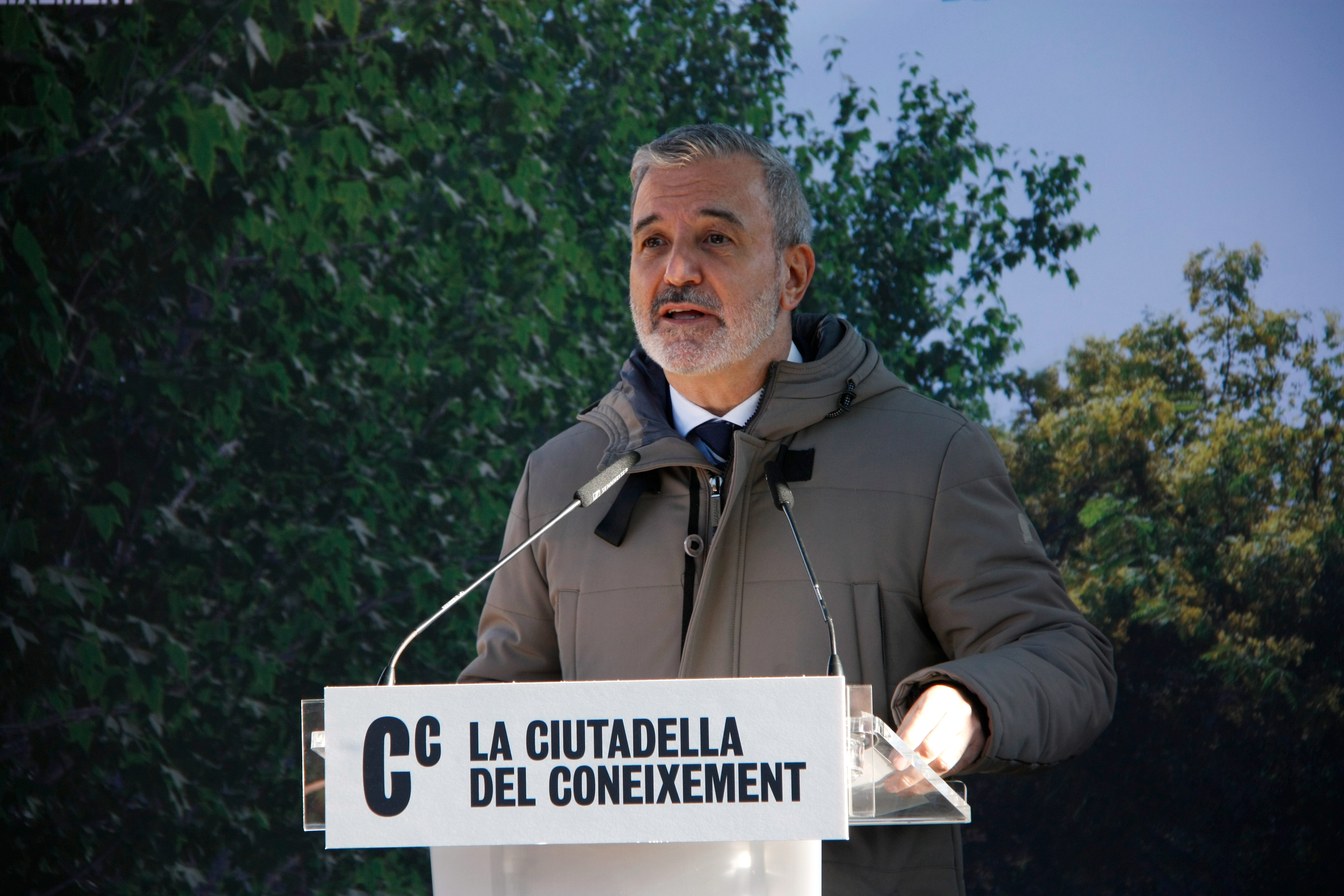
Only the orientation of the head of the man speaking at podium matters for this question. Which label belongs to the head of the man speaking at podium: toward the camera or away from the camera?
toward the camera

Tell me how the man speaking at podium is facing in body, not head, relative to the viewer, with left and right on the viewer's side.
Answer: facing the viewer and to the left of the viewer
